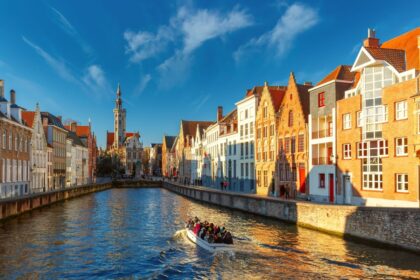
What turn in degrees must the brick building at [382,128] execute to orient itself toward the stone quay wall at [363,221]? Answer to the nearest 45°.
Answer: approximately 45° to its left

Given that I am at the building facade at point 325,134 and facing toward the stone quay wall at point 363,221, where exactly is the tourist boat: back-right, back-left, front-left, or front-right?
front-right

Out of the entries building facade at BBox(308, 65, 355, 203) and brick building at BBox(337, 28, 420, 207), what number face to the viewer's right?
0

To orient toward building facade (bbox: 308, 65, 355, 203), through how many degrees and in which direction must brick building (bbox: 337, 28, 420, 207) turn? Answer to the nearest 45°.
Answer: approximately 90° to its right

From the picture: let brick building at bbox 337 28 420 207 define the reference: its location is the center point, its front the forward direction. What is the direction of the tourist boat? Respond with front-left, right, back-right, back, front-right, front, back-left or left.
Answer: front

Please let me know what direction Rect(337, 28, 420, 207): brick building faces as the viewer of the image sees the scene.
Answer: facing the viewer and to the left of the viewer

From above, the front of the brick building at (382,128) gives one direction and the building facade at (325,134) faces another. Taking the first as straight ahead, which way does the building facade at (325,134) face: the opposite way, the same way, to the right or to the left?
the same way
